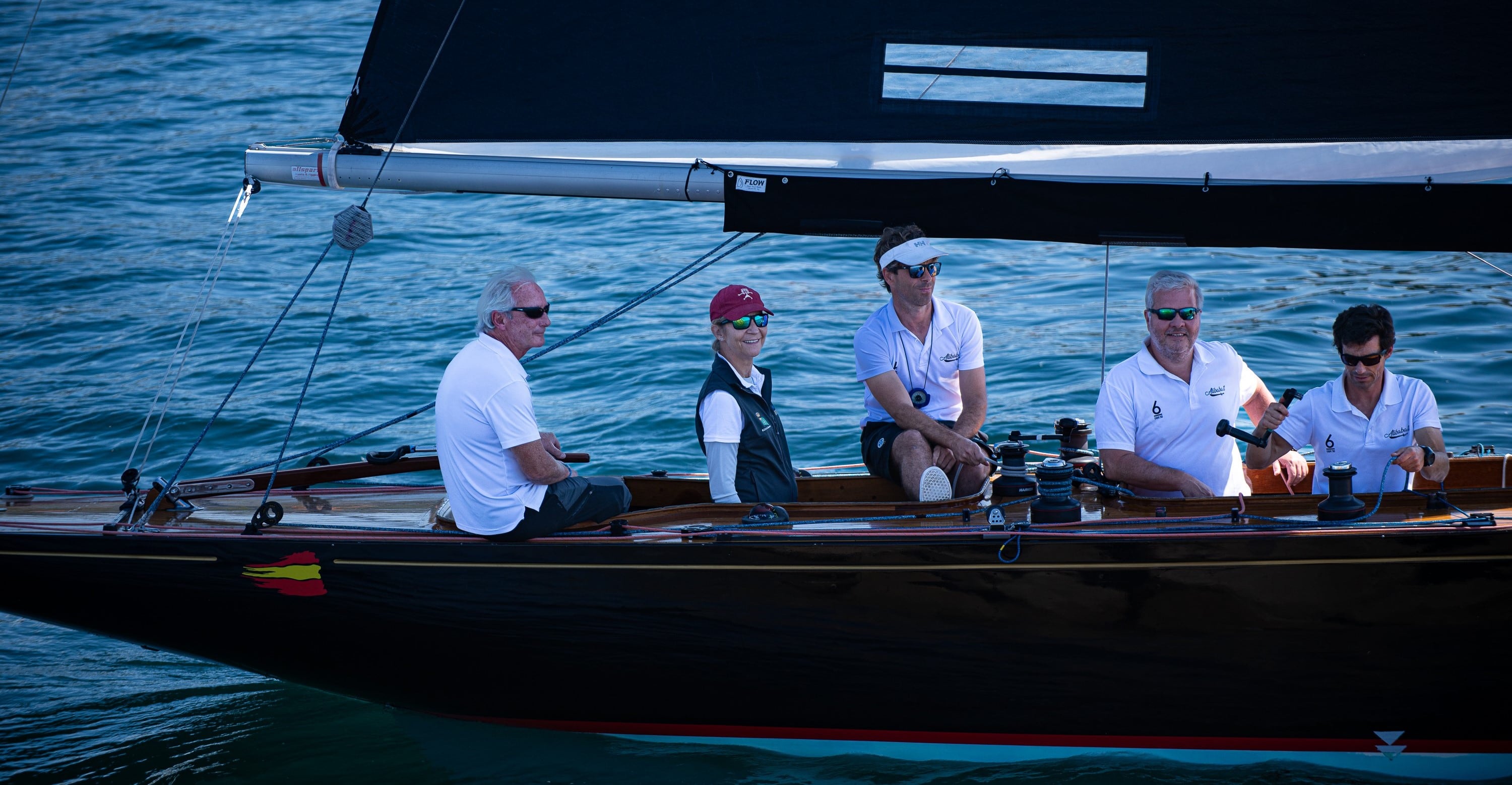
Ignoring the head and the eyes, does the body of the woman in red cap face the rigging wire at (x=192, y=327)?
no

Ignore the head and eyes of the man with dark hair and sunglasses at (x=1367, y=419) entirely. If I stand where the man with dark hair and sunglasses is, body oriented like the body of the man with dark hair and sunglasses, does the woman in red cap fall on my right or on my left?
on my right

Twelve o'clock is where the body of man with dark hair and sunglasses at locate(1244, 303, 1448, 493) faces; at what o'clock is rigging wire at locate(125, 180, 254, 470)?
The rigging wire is roughly at 3 o'clock from the man with dark hair and sunglasses.

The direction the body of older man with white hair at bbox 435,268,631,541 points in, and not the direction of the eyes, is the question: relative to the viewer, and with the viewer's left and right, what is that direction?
facing to the right of the viewer

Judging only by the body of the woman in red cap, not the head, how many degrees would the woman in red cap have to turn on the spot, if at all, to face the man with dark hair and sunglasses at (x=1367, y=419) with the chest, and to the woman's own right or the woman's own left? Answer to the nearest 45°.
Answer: approximately 45° to the woman's own left

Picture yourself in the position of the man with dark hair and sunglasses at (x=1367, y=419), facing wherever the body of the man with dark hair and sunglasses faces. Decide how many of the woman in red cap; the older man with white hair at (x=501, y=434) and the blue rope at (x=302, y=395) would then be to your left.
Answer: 0

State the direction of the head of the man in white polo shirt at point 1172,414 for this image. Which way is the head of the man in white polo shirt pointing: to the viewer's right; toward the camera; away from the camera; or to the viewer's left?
toward the camera

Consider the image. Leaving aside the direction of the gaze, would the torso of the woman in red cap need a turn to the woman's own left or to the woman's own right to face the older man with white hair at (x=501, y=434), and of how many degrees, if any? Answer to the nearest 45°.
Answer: approximately 135° to the woman's own right

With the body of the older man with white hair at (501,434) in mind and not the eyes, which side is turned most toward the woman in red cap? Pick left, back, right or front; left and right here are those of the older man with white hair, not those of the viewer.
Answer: front

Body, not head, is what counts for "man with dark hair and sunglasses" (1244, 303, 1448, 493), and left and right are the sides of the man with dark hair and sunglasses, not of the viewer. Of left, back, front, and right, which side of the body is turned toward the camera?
front

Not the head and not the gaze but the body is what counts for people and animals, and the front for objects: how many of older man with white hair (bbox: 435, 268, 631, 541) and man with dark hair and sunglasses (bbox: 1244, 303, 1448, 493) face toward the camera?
1

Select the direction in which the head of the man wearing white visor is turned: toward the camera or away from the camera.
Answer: toward the camera

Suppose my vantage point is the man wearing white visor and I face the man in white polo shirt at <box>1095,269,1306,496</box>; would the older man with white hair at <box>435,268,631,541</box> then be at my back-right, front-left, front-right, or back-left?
back-right
